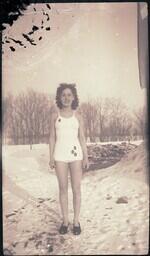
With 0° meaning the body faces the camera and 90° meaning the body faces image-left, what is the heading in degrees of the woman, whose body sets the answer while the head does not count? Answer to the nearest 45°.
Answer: approximately 0°
